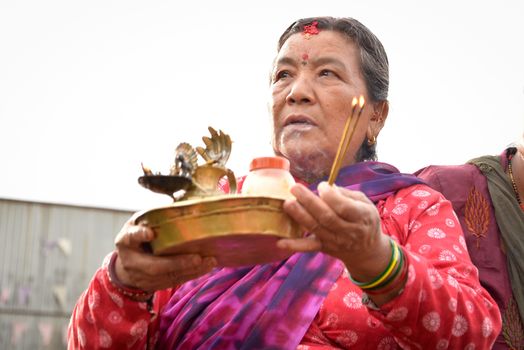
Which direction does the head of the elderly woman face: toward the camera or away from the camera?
toward the camera

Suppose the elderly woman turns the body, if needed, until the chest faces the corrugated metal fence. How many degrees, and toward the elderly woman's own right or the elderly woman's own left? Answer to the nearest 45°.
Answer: approximately 135° to the elderly woman's own right

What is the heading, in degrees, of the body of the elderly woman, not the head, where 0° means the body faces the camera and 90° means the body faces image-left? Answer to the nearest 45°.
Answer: approximately 45°
